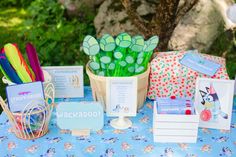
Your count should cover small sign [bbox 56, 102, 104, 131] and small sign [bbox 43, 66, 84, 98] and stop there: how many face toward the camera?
2

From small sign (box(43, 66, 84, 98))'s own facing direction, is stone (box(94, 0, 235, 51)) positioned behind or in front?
behind

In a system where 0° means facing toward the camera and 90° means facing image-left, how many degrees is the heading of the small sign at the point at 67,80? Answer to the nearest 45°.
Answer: approximately 0°

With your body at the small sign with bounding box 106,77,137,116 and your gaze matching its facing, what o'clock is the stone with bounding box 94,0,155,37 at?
The stone is roughly at 6 o'clock from the small sign.

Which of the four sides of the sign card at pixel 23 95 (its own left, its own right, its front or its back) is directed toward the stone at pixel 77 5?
back

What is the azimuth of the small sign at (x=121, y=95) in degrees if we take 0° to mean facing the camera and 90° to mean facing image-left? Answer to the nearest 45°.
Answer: approximately 0°

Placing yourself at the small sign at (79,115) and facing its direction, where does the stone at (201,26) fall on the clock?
The stone is roughly at 7 o'clock from the small sign.
